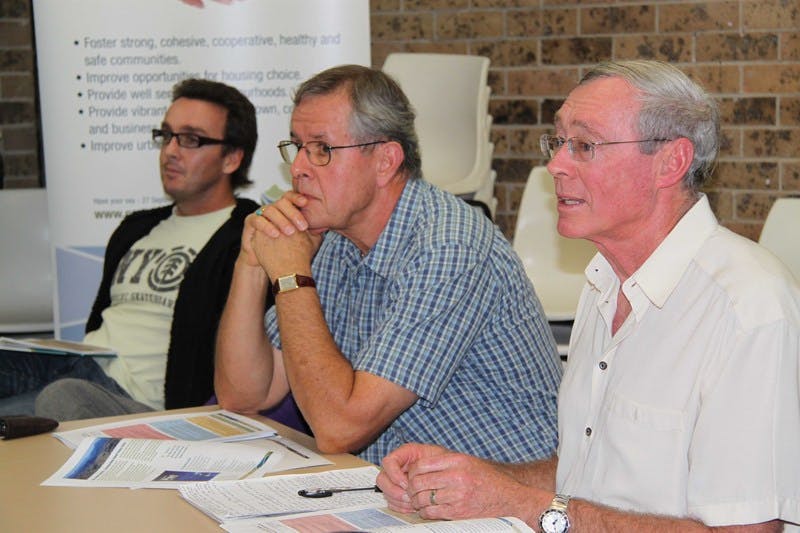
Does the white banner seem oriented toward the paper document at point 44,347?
yes

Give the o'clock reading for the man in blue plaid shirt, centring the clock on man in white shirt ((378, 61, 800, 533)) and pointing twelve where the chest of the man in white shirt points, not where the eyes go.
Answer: The man in blue plaid shirt is roughly at 3 o'clock from the man in white shirt.

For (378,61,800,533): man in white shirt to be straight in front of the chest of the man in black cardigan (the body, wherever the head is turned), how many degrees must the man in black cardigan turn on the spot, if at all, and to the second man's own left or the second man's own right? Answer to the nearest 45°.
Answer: approximately 45° to the second man's own left

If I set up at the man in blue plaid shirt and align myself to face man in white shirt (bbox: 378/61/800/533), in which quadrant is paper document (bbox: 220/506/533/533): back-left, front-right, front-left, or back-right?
front-right

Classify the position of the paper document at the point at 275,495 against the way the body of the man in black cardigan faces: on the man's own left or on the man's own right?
on the man's own left

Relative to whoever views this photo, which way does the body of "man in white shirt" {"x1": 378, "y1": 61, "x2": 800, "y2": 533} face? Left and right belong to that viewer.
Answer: facing the viewer and to the left of the viewer

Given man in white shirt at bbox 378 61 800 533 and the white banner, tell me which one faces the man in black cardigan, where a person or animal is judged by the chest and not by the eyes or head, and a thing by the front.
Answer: the white banner

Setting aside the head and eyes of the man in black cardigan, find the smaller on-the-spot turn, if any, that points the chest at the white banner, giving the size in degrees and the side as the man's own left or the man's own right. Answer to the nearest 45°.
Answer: approximately 135° to the man's own right

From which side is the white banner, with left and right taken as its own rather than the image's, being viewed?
front

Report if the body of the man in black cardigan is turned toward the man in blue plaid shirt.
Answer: no

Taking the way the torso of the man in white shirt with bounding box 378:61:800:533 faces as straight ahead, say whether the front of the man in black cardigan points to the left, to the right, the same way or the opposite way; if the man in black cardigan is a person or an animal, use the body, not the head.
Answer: the same way

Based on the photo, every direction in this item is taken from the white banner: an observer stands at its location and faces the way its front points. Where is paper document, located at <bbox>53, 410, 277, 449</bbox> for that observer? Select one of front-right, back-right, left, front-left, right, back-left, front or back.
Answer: front

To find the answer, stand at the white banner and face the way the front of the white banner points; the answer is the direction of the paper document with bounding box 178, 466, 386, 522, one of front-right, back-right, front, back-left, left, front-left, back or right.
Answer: front

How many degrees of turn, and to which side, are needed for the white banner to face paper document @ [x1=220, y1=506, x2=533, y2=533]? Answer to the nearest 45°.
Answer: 0° — it already faces it

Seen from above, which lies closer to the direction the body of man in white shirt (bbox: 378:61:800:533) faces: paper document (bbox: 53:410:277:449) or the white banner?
the paper document

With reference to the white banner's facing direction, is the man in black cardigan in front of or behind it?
in front

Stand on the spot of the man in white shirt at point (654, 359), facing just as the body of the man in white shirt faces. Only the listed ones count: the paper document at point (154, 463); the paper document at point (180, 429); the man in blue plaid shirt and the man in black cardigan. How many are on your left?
0

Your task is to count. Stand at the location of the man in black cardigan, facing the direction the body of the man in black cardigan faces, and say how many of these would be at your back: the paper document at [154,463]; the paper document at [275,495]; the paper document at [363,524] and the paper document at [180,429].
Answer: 0

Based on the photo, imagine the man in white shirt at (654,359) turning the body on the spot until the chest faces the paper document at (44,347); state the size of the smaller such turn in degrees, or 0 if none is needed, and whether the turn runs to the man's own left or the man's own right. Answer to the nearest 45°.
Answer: approximately 90° to the man's own right
